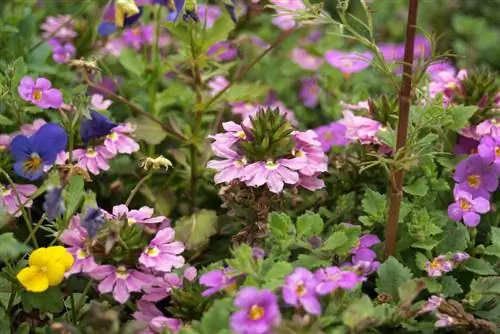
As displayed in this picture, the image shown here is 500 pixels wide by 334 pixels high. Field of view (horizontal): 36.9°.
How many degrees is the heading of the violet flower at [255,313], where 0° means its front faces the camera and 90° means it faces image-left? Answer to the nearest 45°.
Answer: approximately 0°

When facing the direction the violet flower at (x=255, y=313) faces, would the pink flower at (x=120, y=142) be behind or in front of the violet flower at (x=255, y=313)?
behind

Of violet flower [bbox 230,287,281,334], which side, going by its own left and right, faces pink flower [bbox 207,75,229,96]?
back

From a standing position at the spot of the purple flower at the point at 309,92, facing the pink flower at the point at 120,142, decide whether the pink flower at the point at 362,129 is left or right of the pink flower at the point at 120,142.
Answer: left

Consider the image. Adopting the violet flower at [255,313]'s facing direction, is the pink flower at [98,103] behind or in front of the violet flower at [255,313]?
behind

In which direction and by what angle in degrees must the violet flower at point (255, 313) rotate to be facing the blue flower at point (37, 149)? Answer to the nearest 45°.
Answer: approximately 135° to its right

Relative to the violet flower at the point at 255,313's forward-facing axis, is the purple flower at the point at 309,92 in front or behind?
behind
